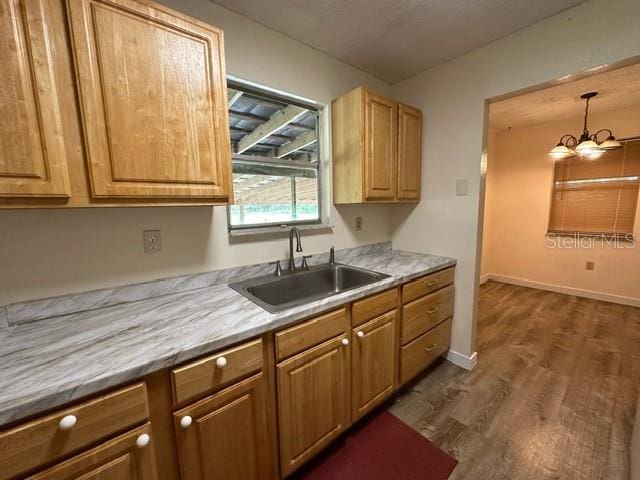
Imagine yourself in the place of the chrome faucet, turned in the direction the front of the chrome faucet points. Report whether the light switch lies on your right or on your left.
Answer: on your left

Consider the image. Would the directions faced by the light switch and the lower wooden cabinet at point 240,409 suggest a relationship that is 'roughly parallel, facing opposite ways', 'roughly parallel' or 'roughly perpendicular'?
roughly perpendicular

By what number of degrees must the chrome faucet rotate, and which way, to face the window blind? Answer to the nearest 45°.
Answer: approximately 45° to its left

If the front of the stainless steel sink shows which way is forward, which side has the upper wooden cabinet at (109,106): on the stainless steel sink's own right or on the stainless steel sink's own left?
on the stainless steel sink's own right

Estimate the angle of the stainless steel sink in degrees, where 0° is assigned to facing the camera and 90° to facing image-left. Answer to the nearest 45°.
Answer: approximately 315°

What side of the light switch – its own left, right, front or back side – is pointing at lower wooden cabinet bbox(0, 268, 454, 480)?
front

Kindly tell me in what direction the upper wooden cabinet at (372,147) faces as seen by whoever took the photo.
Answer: facing the viewer and to the right of the viewer

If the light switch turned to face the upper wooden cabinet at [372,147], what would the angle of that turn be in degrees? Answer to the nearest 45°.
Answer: approximately 45° to its right

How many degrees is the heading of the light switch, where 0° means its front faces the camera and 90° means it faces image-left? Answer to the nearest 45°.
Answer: approximately 0°

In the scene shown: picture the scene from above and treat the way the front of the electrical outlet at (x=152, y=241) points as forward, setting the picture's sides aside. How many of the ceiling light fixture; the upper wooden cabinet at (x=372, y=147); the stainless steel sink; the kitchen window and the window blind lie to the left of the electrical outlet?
5

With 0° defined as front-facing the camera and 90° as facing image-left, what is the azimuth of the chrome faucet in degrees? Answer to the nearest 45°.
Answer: approximately 315°

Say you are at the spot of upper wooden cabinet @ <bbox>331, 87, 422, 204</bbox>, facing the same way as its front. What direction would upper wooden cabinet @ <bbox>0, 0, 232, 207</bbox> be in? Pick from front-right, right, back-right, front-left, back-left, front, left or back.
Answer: right

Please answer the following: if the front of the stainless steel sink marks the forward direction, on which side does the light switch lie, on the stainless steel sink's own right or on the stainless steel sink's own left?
on the stainless steel sink's own left
